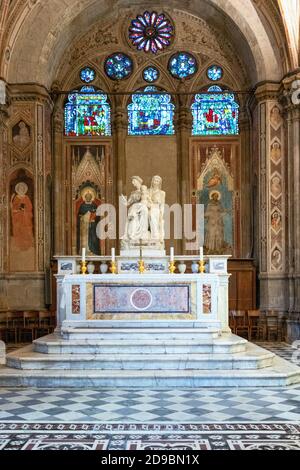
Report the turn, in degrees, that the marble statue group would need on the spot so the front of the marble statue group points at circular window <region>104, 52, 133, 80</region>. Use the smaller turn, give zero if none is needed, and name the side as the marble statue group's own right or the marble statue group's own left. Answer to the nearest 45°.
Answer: approximately 180°

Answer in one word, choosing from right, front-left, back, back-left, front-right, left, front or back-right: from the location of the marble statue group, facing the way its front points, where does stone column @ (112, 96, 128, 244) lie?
back

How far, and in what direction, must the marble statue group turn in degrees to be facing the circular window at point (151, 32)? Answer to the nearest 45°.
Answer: approximately 180°

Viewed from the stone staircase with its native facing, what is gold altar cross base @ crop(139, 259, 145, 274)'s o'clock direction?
The gold altar cross base is roughly at 6 o'clock from the stone staircase.

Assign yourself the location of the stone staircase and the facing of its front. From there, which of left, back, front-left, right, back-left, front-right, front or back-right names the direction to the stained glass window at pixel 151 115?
back

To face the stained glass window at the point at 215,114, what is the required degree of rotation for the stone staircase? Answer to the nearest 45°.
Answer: approximately 180°

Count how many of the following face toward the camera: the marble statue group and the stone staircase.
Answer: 2

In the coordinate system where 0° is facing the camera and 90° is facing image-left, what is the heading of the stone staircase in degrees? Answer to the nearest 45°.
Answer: approximately 0°

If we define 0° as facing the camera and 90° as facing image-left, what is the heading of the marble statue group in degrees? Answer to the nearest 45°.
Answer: approximately 0°

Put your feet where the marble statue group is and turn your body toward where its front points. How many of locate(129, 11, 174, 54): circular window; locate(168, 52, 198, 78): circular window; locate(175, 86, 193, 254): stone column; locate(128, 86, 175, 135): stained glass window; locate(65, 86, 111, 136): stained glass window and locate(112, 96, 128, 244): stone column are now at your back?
6
